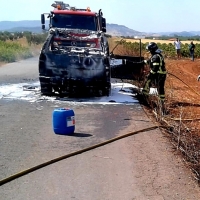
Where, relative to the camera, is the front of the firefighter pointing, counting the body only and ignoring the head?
to the viewer's left

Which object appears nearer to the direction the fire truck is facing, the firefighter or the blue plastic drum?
the blue plastic drum

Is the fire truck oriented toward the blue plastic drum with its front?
yes

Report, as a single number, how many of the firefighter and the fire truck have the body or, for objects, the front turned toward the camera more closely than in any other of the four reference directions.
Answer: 1

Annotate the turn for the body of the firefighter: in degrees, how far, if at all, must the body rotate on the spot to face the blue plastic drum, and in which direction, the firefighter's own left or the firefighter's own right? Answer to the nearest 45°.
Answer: approximately 45° to the firefighter's own left

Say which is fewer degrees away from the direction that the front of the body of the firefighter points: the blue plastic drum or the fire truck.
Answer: the fire truck

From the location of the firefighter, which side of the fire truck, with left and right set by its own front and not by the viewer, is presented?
left

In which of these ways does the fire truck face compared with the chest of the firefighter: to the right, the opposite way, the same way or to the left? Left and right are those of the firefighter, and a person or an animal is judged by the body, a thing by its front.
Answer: to the left
